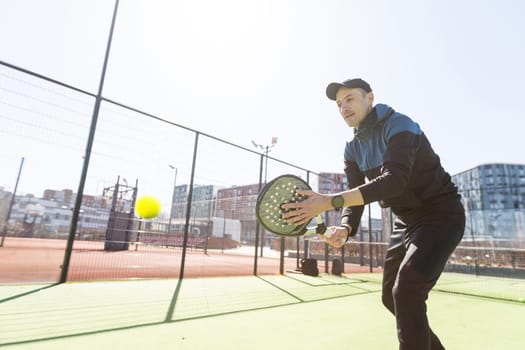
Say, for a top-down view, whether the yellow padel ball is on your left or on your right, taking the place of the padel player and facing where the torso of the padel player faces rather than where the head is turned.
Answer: on your right

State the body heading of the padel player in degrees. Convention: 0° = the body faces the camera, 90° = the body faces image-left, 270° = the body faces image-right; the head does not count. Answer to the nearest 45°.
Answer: approximately 45°
